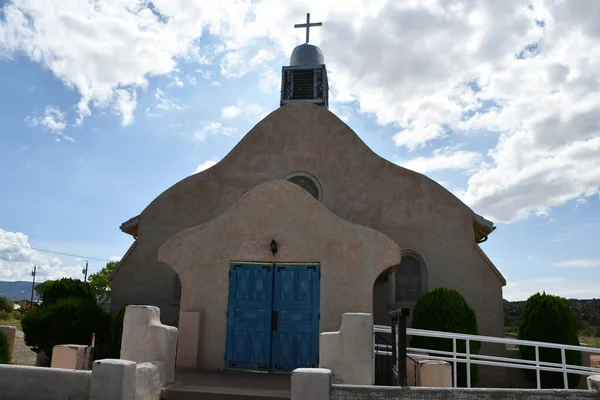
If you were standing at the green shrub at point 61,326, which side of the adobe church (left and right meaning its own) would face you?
right

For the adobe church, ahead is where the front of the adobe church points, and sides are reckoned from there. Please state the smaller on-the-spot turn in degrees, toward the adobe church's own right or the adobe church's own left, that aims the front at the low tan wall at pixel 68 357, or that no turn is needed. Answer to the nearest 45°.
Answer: approximately 45° to the adobe church's own right

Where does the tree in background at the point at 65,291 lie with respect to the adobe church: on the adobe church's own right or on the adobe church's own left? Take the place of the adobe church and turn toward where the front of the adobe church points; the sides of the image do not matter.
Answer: on the adobe church's own right

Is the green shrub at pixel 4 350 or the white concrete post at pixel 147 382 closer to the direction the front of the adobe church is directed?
the white concrete post

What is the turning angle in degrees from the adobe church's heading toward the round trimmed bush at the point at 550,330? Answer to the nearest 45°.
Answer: approximately 90° to its left

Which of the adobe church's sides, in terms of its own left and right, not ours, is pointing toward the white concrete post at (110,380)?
front

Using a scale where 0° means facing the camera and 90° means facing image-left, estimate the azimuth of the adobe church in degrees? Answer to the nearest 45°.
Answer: approximately 0°

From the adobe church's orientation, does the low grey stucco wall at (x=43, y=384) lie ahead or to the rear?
ahead

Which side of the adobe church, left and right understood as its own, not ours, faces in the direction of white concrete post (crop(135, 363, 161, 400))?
front

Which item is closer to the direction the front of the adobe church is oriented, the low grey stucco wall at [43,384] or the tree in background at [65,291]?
the low grey stucco wall

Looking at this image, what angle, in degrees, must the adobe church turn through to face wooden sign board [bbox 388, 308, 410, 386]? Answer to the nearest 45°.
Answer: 0° — it already faces it

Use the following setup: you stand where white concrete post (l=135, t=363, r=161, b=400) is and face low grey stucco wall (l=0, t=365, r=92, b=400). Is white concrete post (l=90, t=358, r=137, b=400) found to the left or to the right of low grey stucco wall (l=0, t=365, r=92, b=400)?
left

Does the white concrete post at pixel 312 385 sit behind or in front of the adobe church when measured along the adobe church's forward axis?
in front
